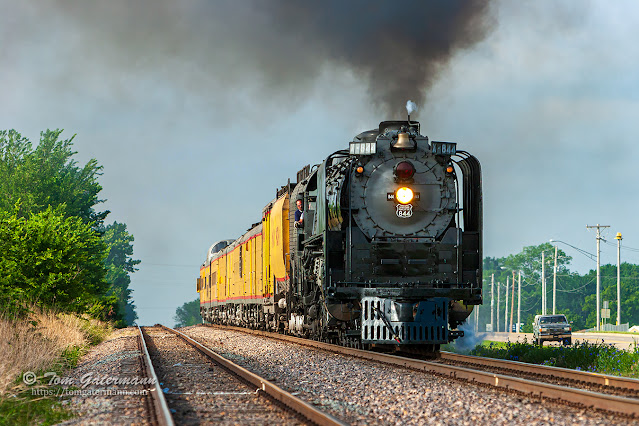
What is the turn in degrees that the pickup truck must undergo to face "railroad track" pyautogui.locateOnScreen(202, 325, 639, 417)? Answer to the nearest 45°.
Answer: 0° — it already faces it

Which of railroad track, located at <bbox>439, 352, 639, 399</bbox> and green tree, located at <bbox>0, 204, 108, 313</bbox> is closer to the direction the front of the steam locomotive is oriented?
the railroad track

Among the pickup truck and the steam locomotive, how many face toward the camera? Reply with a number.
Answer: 2

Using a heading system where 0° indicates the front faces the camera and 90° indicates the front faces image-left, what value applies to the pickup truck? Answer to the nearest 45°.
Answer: approximately 0°

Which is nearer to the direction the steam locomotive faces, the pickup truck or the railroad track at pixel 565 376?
the railroad track

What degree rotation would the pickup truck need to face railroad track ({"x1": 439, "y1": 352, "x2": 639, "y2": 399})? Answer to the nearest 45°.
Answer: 0° — it already faces it
